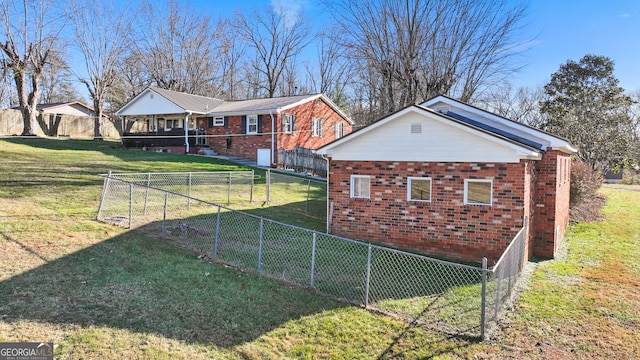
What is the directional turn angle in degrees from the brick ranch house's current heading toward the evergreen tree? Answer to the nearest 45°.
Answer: approximately 135° to its left

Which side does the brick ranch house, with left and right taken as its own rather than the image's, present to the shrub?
left

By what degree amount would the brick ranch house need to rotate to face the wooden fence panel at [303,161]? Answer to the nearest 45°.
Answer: approximately 90° to its left

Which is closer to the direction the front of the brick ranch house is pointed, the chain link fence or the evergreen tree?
the chain link fence

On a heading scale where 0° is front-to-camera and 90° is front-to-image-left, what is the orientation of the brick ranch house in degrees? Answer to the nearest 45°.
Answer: approximately 45°

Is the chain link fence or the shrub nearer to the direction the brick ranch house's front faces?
the chain link fence

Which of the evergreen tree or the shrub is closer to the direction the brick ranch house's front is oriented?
the shrub

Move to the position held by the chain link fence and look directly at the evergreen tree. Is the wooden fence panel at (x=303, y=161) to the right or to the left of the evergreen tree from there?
left

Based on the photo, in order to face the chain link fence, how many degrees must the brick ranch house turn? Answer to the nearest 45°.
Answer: approximately 45° to its left
